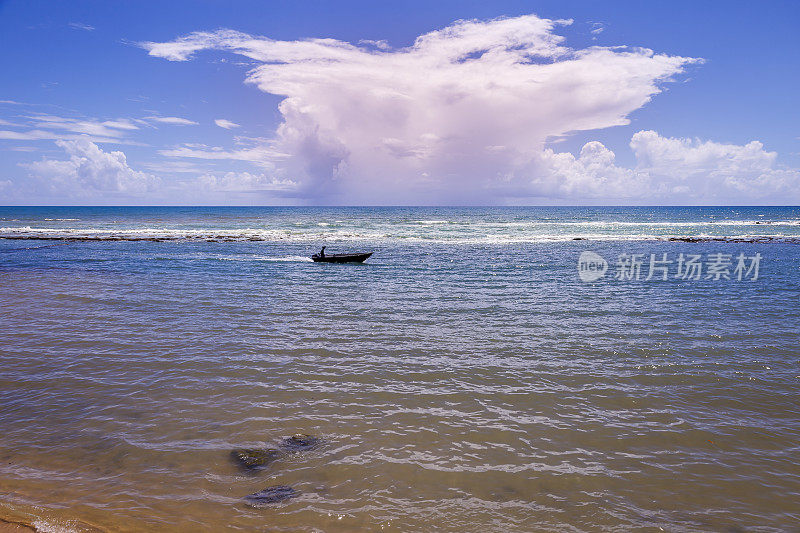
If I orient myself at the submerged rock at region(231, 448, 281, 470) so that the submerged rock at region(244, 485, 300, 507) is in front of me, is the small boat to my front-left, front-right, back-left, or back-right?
back-left

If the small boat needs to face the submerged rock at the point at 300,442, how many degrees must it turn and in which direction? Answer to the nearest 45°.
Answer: approximately 90° to its right

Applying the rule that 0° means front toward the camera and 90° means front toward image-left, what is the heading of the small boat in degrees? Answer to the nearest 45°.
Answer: approximately 270°

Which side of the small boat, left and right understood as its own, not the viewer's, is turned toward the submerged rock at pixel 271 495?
right
